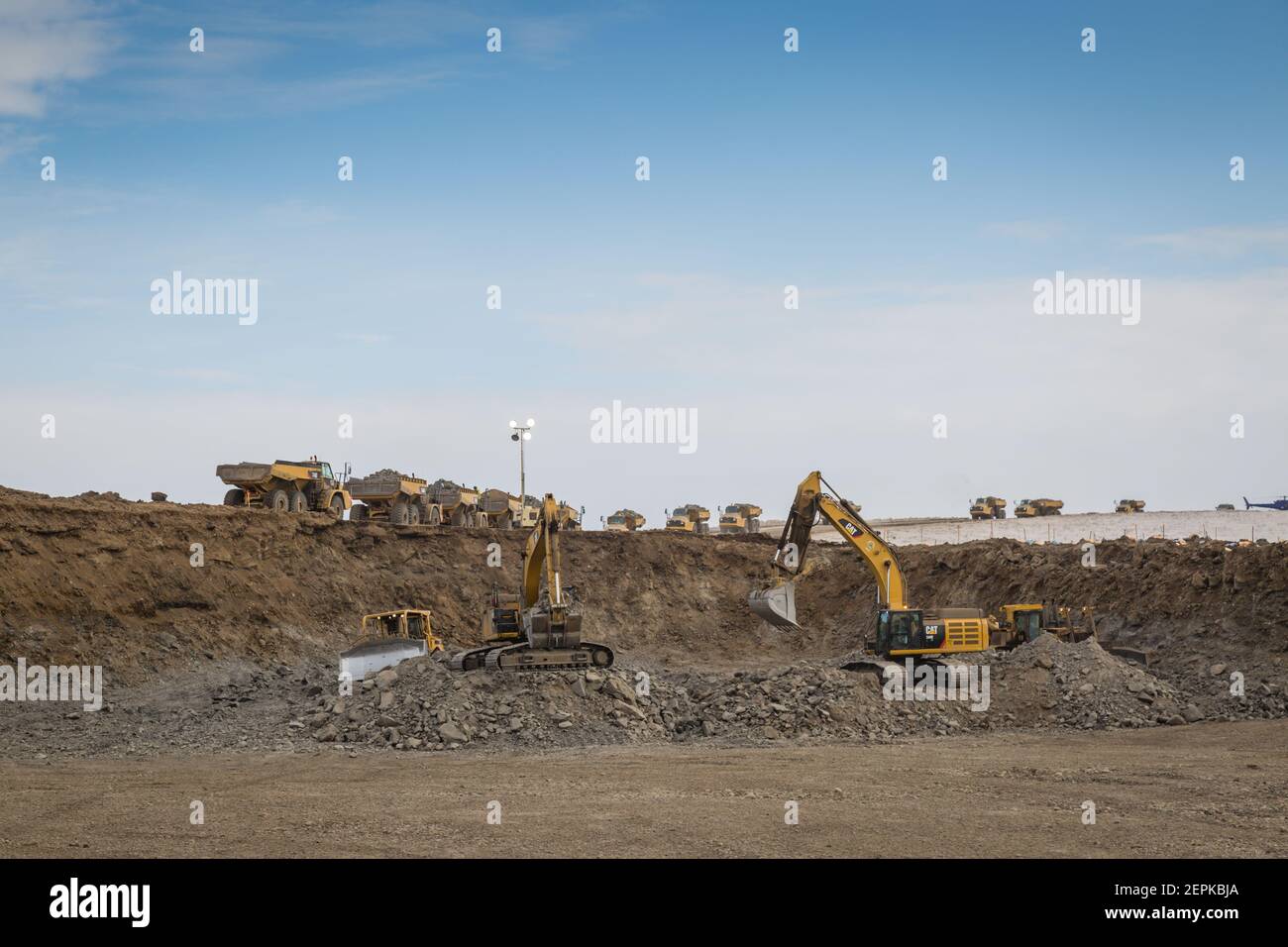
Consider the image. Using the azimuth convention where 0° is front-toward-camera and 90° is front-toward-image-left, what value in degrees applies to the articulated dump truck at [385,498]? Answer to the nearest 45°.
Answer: approximately 225°

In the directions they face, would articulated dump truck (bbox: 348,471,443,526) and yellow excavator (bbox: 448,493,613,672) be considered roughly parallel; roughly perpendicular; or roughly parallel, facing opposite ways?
roughly perpendicular

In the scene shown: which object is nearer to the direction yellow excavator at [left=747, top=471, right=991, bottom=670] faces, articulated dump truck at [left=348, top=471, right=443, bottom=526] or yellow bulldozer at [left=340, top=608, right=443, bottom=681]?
the yellow bulldozer

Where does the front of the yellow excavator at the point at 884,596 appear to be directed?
to the viewer's left

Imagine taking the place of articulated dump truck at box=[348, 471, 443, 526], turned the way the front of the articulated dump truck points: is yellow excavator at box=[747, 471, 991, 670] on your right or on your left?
on your right

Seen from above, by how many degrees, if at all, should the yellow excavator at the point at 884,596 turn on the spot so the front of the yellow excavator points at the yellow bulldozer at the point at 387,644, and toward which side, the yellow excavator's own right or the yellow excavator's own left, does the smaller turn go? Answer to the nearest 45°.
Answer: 0° — it already faces it

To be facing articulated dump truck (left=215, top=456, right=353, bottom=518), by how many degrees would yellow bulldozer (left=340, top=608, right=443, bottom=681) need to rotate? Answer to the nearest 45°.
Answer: approximately 135° to its right

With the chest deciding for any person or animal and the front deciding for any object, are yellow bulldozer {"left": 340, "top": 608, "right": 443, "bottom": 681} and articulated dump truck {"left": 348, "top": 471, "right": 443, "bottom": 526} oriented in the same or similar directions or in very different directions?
very different directions
